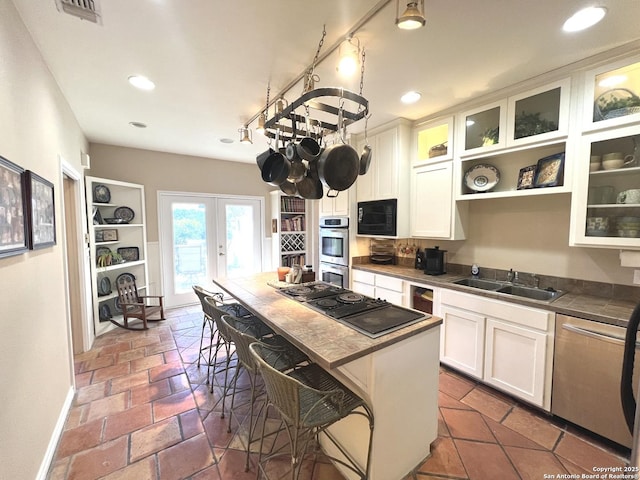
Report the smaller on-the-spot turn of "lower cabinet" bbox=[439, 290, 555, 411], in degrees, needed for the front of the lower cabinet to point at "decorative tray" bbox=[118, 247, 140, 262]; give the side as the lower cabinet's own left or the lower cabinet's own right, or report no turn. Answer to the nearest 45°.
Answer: approximately 45° to the lower cabinet's own right

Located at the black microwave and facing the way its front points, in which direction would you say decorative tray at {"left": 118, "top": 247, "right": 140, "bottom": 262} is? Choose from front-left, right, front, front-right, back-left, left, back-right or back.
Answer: front-right

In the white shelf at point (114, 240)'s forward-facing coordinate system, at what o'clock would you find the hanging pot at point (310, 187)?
The hanging pot is roughly at 1 o'clock from the white shelf.

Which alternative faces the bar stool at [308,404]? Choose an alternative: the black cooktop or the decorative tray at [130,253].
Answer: the decorative tray

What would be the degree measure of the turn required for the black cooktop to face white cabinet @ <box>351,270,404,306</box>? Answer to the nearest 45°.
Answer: approximately 45° to its left

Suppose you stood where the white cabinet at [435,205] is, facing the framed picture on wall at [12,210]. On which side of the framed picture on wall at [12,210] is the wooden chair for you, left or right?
right

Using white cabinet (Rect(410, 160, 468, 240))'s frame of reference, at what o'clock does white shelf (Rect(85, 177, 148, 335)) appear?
white shelf (Rect(85, 177, 148, 335)) is roughly at 1 o'clock from white cabinet (Rect(410, 160, 468, 240)).

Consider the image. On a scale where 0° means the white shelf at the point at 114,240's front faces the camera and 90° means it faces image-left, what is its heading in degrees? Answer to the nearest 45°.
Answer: approximately 315°

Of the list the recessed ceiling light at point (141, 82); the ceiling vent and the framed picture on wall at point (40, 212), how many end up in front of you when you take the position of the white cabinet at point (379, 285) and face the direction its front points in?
3
